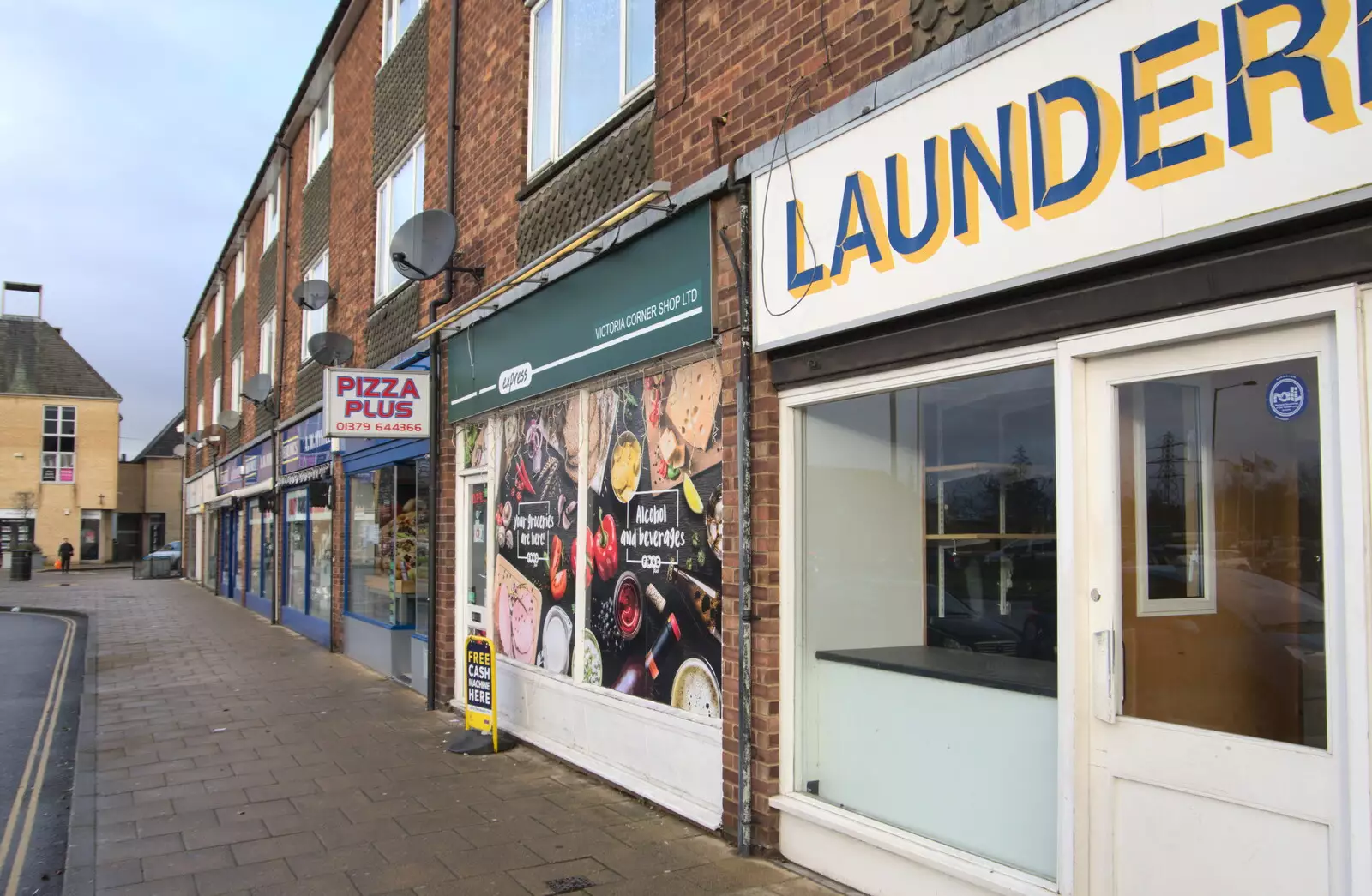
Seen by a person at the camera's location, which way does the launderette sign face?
facing the viewer and to the left of the viewer

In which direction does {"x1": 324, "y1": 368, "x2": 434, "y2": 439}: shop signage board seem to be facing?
toward the camera

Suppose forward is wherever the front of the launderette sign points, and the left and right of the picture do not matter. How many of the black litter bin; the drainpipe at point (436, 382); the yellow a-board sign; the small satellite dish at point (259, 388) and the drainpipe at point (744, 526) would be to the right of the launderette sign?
5

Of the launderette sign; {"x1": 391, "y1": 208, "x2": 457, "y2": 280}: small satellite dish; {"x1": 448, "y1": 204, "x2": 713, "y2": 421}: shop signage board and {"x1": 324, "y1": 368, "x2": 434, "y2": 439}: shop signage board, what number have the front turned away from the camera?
0

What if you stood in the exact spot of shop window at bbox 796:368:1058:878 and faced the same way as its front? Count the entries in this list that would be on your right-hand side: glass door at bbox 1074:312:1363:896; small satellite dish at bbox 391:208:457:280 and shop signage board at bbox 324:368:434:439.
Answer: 2

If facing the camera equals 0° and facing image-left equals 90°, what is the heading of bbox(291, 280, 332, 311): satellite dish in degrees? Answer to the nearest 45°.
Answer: approximately 45°

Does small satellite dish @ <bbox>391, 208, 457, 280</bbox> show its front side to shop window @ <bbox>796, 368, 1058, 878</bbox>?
no

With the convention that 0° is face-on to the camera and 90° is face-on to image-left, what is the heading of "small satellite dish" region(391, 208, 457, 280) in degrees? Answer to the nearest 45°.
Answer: approximately 45°

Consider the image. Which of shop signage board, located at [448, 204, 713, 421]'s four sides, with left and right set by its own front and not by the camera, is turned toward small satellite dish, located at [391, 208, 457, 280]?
right

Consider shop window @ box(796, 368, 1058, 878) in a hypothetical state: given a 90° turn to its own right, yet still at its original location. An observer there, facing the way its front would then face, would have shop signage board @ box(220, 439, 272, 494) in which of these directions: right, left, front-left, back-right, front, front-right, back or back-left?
front

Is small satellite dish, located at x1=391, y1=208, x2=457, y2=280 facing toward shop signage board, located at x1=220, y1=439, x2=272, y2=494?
no

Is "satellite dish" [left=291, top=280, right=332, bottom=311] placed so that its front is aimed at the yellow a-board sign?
no
